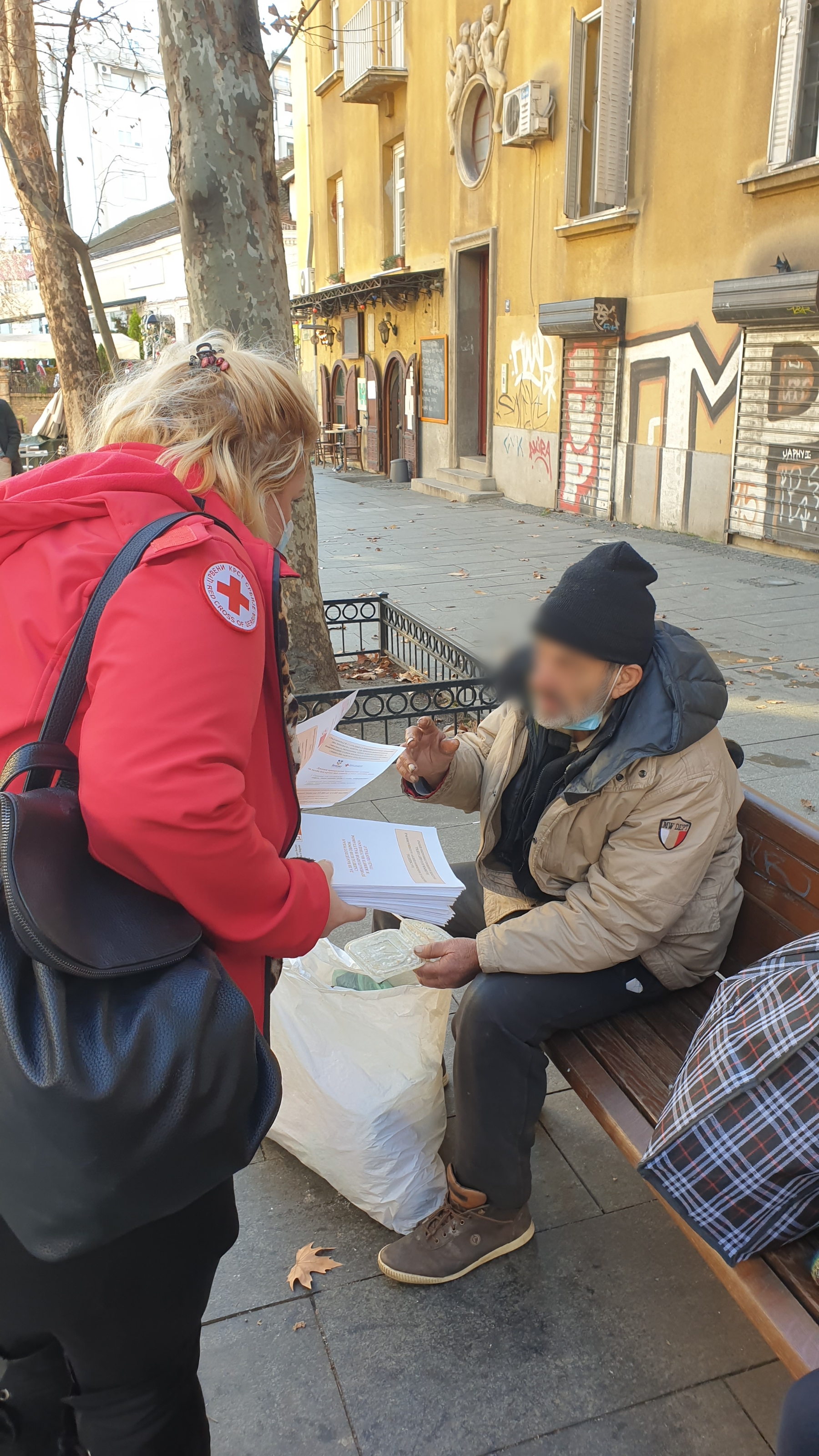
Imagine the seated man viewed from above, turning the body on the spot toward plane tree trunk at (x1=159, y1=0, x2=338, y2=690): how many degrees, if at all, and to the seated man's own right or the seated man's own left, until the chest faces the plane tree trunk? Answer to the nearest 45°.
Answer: approximately 90° to the seated man's own right

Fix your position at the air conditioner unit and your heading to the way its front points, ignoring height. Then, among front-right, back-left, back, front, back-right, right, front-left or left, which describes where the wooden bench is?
front-left

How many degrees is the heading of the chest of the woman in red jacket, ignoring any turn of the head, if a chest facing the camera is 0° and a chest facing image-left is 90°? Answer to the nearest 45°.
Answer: approximately 225°

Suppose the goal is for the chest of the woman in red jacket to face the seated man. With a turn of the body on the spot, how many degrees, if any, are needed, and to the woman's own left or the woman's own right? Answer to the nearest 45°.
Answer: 0° — they already face them

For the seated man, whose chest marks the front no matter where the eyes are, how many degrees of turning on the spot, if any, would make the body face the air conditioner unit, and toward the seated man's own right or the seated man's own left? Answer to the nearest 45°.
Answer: approximately 135° to the seated man's own right

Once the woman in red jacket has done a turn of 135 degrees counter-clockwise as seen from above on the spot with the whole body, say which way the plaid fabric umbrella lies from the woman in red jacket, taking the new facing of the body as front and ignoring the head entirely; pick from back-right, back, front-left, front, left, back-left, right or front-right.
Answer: back

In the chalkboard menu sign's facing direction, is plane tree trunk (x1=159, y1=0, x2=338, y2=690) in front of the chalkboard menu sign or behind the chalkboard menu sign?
in front

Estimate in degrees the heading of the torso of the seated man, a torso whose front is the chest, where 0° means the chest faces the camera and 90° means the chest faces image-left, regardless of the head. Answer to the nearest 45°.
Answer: approximately 45°

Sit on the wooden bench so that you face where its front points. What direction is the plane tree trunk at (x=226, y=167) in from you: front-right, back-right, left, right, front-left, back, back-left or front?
right

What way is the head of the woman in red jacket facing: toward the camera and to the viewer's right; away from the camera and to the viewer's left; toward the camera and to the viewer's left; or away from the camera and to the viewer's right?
away from the camera and to the viewer's right

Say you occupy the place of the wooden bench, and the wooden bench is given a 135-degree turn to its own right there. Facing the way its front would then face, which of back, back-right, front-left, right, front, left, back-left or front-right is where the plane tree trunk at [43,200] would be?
front-left
